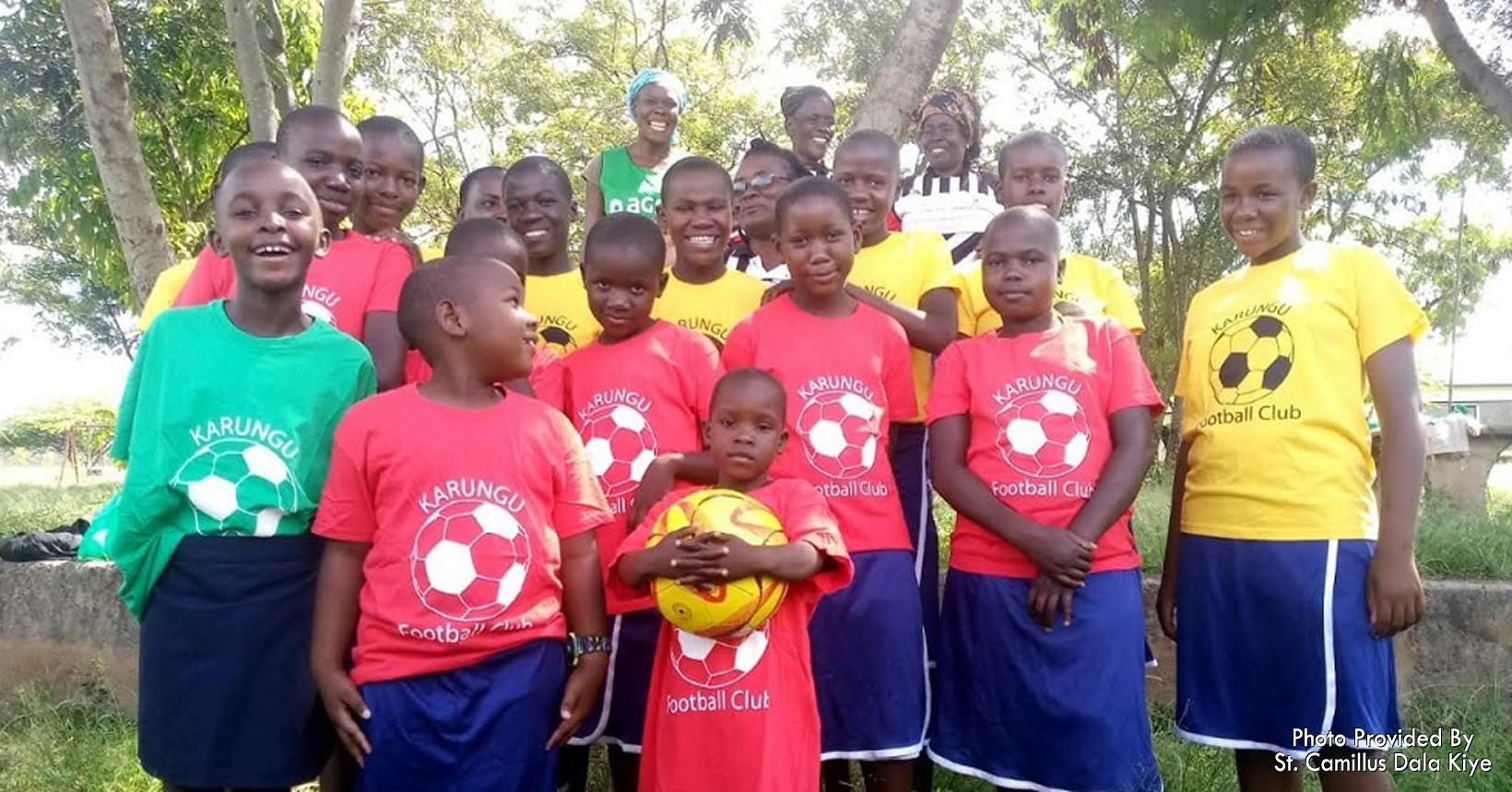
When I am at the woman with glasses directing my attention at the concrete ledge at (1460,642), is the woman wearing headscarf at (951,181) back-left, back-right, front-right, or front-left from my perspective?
front-left

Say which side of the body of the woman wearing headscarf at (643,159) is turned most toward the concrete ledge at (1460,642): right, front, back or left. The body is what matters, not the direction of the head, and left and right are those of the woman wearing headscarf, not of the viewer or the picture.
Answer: left

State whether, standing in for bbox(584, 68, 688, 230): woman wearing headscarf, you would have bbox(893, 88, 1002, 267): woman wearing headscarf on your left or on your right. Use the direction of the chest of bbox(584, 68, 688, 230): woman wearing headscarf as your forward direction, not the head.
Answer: on your left

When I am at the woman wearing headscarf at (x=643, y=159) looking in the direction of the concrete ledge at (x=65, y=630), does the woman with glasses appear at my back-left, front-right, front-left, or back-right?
back-left

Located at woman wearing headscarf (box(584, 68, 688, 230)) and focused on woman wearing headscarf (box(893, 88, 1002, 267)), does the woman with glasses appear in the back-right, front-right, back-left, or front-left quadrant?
front-right

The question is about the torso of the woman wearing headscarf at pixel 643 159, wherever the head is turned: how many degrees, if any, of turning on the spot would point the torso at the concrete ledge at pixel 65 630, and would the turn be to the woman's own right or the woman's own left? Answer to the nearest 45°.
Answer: approximately 90° to the woman's own right

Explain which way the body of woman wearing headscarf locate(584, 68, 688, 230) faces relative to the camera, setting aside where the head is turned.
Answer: toward the camera
